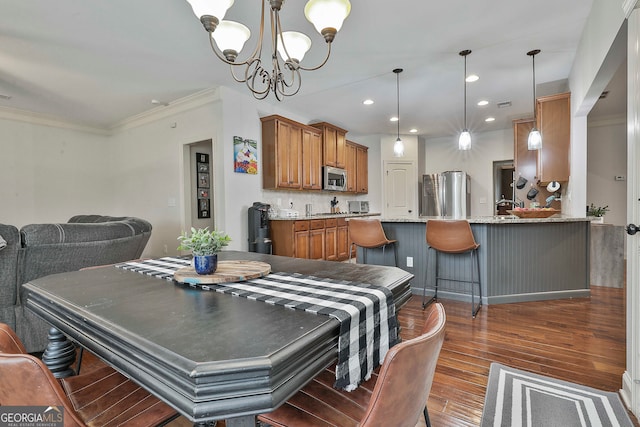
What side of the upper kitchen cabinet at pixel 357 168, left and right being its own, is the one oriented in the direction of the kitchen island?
front

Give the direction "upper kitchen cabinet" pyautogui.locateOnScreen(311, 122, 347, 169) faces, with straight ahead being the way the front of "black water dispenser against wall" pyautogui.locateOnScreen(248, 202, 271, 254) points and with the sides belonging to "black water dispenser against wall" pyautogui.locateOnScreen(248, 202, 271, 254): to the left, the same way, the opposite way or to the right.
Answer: the same way

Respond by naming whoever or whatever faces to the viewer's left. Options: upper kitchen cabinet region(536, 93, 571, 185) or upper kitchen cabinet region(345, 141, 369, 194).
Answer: upper kitchen cabinet region(536, 93, 571, 185)

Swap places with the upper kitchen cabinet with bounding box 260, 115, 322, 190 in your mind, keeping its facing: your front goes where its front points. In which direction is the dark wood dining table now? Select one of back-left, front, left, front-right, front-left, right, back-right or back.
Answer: front-right

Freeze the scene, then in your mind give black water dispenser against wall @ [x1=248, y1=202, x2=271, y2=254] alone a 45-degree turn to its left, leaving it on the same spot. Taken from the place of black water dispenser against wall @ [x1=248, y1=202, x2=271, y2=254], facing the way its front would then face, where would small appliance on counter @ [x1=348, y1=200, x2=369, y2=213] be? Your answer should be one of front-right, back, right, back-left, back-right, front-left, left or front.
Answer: front-left

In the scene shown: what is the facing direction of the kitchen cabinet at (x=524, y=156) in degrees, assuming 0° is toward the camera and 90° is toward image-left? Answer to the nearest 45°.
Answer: approximately 45°

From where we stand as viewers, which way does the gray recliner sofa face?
facing away from the viewer and to the left of the viewer

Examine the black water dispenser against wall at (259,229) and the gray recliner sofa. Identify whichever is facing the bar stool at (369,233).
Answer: the black water dispenser against wall

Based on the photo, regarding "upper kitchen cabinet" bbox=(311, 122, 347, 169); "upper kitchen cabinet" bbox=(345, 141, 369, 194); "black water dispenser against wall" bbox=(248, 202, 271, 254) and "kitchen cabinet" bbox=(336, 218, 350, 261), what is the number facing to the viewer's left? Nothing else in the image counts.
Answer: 0

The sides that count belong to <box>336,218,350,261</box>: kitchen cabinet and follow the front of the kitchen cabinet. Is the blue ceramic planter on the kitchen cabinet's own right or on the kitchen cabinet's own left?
on the kitchen cabinet's own right

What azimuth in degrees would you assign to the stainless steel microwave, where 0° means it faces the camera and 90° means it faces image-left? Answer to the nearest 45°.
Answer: approximately 315°

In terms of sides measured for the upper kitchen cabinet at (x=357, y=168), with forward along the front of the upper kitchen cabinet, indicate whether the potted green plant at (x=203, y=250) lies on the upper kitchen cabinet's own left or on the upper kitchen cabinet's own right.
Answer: on the upper kitchen cabinet's own right

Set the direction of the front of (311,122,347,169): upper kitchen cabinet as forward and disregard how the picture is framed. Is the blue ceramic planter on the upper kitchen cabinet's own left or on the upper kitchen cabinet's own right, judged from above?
on the upper kitchen cabinet's own right

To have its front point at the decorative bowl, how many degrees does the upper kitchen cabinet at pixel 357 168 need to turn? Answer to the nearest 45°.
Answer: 0° — it already faces it

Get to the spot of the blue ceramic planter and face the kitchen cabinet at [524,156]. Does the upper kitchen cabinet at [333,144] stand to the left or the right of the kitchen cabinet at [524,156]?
left
